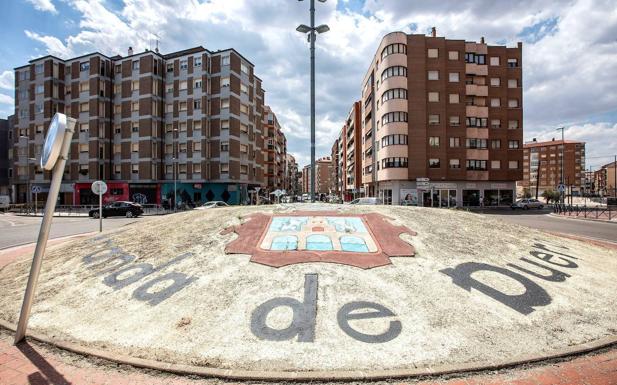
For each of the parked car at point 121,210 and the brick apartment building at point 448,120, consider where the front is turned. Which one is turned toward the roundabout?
the brick apartment building

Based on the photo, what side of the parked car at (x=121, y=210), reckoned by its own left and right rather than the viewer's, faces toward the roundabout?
left

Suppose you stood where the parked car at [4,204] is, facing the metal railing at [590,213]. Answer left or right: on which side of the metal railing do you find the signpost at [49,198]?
right

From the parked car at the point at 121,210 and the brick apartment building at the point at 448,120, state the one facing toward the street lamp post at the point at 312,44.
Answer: the brick apartment building

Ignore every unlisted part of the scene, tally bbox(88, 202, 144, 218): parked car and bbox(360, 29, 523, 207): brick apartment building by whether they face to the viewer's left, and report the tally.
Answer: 1

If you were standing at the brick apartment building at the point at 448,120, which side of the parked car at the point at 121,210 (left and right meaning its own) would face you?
back

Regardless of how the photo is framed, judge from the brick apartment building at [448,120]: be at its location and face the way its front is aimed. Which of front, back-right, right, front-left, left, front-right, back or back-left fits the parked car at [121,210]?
front-right

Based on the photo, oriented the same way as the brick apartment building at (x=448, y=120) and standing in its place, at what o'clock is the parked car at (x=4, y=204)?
The parked car is roughly at 2 o'clock from the brick apartment building.

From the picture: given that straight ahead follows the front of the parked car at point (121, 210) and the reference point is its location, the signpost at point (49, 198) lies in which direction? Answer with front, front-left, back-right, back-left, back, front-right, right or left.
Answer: left

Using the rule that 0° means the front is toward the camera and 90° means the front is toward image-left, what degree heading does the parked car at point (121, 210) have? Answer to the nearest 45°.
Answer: approximately 90°

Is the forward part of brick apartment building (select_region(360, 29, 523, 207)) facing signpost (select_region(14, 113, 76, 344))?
yes
